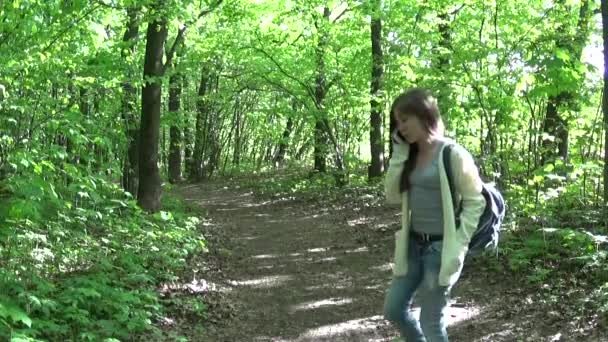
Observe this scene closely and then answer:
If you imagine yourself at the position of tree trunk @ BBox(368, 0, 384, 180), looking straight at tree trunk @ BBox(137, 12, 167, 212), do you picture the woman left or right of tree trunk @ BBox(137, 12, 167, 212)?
left

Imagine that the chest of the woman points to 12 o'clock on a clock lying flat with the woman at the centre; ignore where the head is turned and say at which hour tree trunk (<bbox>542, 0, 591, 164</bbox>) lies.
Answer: The tree trunk is roughly at 5 o'clock from the woman.

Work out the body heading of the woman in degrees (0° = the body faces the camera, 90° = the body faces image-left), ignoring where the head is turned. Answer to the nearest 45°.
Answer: approximately 45°

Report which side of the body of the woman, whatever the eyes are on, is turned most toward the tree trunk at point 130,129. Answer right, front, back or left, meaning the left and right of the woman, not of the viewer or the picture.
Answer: right

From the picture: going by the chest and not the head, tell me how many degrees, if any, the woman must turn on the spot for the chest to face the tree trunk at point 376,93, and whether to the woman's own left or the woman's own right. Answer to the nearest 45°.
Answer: approximately 135° to the woman's own right

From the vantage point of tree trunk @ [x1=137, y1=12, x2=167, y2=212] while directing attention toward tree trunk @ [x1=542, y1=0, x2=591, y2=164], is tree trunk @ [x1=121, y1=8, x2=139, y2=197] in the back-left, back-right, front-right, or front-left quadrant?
front-left

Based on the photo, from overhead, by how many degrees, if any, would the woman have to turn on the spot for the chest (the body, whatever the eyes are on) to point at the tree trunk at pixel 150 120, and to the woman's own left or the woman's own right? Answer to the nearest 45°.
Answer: approximately 90° to the woman's own right
